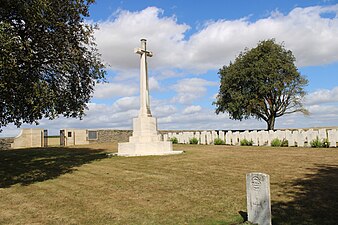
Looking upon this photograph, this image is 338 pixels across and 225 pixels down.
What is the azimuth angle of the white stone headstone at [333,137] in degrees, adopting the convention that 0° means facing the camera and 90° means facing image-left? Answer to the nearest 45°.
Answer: approximately 0°

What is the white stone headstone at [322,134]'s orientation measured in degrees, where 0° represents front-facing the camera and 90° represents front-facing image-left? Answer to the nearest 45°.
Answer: approximately 0°

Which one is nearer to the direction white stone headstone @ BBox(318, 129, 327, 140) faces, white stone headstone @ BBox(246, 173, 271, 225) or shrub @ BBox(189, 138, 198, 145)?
the white stone headstone

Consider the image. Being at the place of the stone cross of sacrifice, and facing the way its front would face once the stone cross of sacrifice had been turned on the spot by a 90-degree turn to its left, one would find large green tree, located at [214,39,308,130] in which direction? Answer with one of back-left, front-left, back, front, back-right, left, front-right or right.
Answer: front

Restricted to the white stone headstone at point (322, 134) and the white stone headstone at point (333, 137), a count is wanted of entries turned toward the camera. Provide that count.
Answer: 2

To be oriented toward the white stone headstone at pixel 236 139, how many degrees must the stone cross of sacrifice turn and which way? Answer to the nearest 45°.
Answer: approximately 90° to its left

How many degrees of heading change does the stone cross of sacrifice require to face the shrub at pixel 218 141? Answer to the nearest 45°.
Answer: approximately 90° to its left
